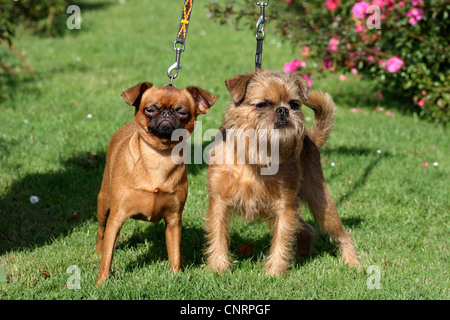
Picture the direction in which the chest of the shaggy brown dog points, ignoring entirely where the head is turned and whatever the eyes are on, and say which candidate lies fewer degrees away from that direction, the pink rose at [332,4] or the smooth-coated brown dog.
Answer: the smooth-coated brown dog

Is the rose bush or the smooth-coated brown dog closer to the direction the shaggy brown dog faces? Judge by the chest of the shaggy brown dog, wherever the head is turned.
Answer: the smooth-coated brown dog

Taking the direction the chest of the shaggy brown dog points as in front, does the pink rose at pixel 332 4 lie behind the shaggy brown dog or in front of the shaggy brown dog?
behind

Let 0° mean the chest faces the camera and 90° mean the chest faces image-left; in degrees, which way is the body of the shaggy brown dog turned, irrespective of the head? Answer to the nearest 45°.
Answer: approximately 45°

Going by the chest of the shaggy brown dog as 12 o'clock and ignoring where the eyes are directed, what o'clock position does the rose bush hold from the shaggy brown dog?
The rose bush is roughly at 5 o'clock from the shaggy brown dog.

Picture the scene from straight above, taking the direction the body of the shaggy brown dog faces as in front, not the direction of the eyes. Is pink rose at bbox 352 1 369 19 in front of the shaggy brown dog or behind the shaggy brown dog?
behind
